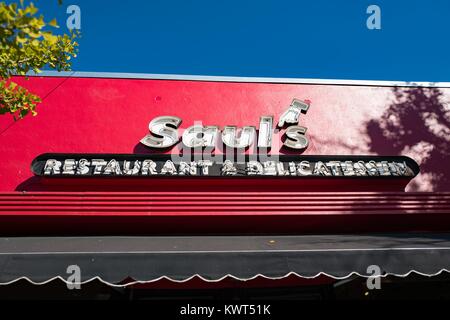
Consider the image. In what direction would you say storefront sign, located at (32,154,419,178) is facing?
toward the camera
